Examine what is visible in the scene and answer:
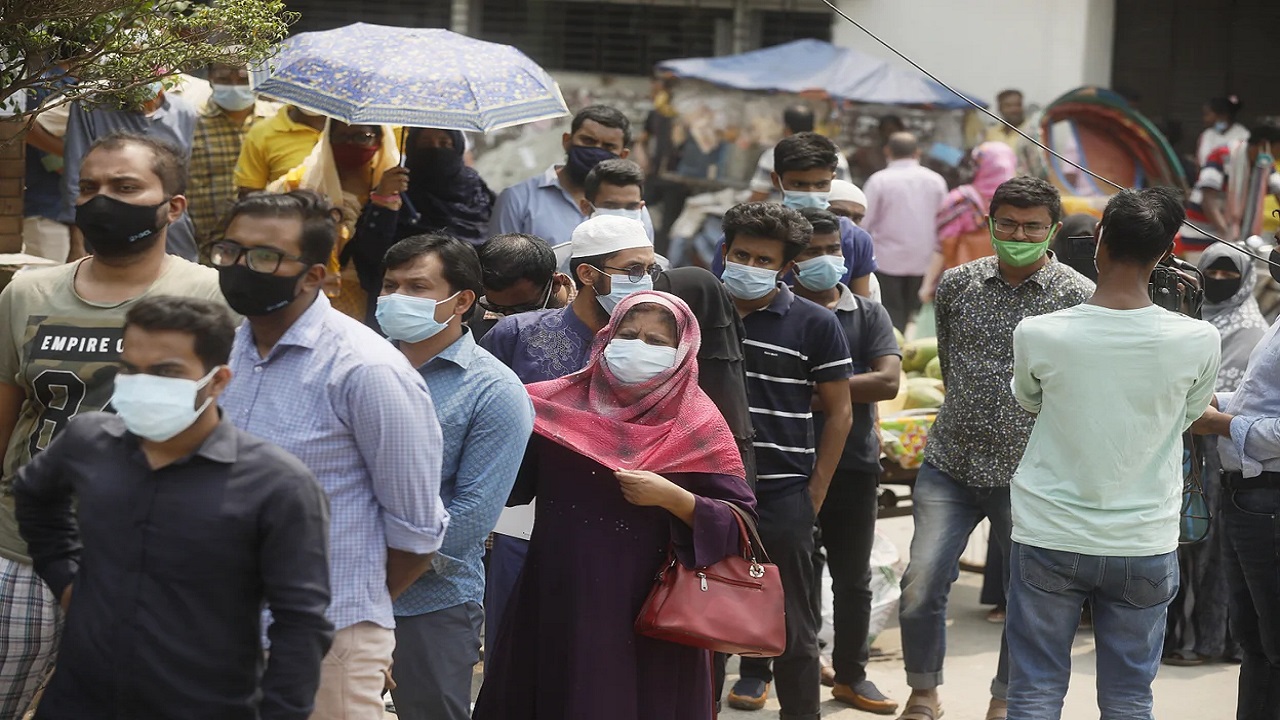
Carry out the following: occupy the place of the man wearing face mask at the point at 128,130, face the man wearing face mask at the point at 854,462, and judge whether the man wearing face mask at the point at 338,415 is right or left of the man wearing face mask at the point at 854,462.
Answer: right

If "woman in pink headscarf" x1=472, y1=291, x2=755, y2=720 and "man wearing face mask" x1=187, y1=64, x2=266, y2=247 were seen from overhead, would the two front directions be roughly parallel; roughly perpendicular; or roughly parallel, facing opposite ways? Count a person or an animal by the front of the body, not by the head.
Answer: roughly parallel

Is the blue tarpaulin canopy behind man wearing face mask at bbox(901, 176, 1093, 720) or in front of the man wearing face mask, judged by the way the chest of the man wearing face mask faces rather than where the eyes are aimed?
behind

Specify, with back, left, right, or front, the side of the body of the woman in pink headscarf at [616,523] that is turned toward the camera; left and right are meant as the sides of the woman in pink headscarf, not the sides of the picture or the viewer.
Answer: front

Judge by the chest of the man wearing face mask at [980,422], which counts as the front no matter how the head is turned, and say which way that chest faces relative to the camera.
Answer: toward the camera

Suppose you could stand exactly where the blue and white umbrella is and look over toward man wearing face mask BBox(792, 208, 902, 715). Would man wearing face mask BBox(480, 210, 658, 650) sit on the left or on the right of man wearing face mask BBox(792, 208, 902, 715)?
right

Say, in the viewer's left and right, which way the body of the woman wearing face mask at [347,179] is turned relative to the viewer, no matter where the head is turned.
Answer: facing the viewer

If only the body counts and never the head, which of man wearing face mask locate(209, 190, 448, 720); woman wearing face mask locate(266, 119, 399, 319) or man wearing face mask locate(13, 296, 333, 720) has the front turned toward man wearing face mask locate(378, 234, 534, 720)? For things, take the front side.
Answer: the woman wearing face mask

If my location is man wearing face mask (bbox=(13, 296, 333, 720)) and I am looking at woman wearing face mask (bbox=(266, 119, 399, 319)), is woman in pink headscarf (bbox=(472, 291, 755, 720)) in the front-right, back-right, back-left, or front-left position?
front-right

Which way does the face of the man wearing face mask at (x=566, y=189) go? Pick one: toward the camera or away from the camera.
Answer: toward the camera

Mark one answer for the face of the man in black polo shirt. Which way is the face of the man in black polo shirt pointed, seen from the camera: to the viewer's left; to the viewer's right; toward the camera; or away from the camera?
toward the camera
